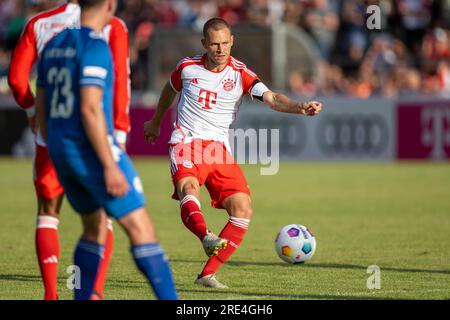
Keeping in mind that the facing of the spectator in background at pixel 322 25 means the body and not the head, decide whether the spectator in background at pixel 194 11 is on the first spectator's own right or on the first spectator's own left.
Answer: on the first spectator's own right

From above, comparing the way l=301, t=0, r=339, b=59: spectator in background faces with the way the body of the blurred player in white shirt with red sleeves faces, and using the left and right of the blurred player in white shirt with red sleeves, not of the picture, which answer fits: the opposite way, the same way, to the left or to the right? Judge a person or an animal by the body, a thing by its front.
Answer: the opposite way

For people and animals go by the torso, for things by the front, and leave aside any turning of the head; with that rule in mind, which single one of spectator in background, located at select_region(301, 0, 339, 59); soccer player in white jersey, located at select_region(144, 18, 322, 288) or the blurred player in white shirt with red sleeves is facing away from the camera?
the blurred player in white shirt with red sleeves

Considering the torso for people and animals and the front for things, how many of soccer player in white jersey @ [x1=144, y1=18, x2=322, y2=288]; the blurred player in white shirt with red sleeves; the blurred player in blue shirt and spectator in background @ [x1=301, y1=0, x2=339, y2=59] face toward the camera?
2

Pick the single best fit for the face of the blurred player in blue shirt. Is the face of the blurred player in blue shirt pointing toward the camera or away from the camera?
away from the camera

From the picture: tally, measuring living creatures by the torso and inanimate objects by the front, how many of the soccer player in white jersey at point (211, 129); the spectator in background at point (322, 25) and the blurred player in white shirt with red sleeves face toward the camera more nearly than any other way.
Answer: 2

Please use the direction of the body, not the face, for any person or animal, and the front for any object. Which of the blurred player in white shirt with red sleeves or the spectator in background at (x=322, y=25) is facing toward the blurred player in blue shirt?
the spectator in background

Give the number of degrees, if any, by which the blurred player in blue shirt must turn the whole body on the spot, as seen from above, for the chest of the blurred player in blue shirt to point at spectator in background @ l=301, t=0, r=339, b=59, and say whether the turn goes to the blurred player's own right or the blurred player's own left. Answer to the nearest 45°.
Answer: approximately 45° to the blurred player's own left

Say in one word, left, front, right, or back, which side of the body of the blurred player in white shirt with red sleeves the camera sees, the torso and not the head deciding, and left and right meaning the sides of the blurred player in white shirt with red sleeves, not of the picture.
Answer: back

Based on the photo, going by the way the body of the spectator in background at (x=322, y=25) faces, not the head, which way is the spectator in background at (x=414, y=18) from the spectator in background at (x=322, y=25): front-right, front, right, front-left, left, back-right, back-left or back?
left

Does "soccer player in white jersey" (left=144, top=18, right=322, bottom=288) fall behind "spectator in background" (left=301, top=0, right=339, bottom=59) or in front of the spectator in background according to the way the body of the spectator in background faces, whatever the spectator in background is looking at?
in front

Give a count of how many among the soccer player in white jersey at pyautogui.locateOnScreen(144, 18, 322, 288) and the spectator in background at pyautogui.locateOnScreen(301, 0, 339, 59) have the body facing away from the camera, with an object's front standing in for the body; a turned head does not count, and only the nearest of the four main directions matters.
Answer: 0

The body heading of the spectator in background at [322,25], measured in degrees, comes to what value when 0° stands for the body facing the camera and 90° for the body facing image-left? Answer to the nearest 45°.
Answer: approximately 0°
